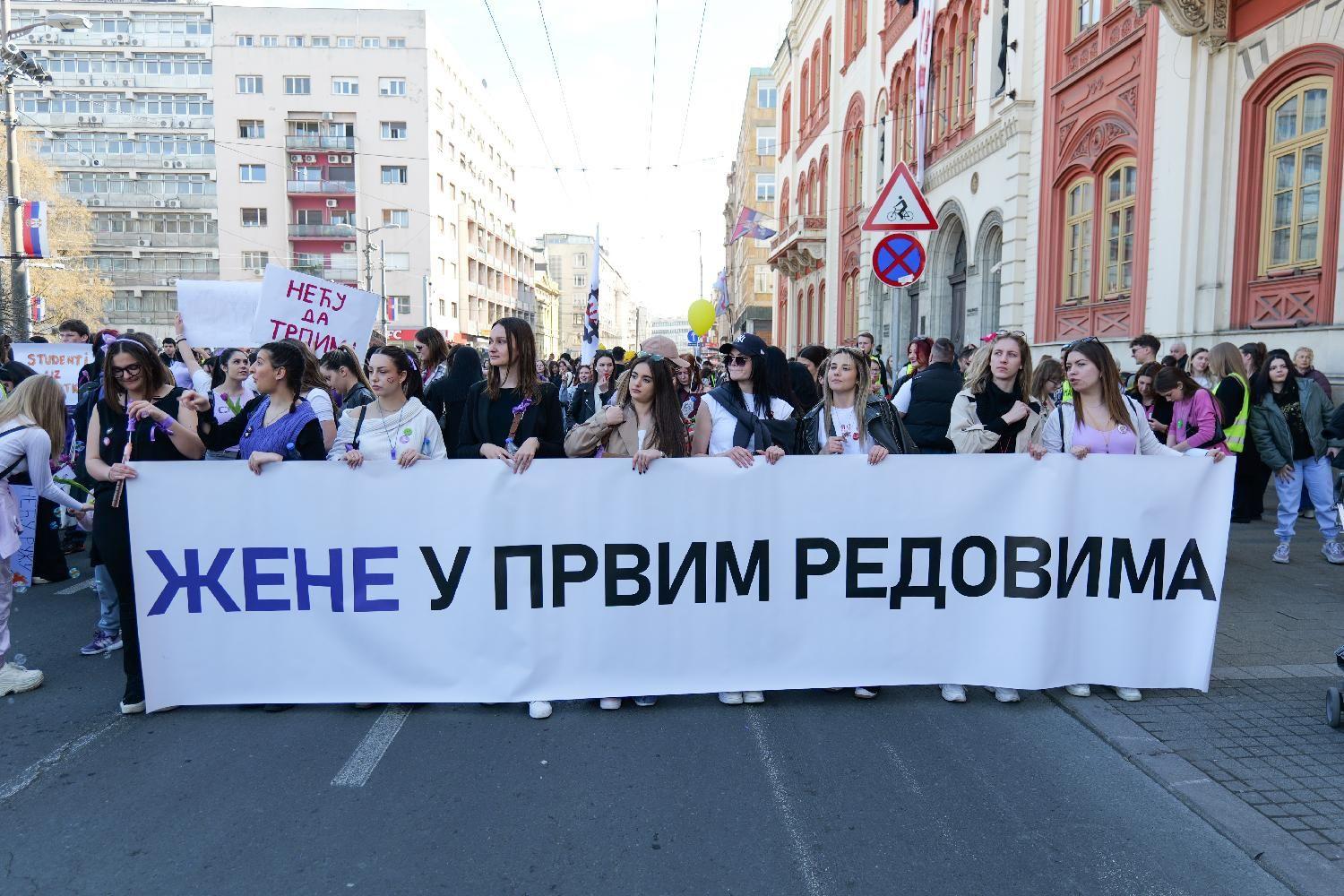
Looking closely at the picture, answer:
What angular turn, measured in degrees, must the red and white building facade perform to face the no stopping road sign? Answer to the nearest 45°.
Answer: approximately 45° to its left

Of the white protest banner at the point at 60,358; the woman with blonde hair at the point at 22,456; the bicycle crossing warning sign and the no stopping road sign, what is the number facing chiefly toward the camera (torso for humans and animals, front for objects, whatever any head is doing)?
3

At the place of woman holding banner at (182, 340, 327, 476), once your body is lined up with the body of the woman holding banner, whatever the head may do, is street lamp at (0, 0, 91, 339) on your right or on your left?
on your right

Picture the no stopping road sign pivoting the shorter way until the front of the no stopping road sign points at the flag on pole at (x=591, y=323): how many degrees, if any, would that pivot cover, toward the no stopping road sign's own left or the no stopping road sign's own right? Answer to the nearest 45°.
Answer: approximately 135° to the no stopping road sign's own right

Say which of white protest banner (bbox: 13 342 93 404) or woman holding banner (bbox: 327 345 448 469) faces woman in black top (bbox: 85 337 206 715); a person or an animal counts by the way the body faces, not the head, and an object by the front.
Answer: the white protest banner

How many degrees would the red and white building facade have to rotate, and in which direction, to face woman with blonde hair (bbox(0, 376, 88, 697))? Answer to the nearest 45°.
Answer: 0° — it already faces them

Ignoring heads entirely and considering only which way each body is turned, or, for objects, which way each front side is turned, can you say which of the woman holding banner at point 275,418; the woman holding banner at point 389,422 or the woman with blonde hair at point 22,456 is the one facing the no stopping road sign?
the woman with blonde hair

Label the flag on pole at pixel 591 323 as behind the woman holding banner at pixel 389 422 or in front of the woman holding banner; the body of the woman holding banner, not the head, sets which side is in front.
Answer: behind

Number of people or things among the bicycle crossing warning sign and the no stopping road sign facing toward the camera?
2
